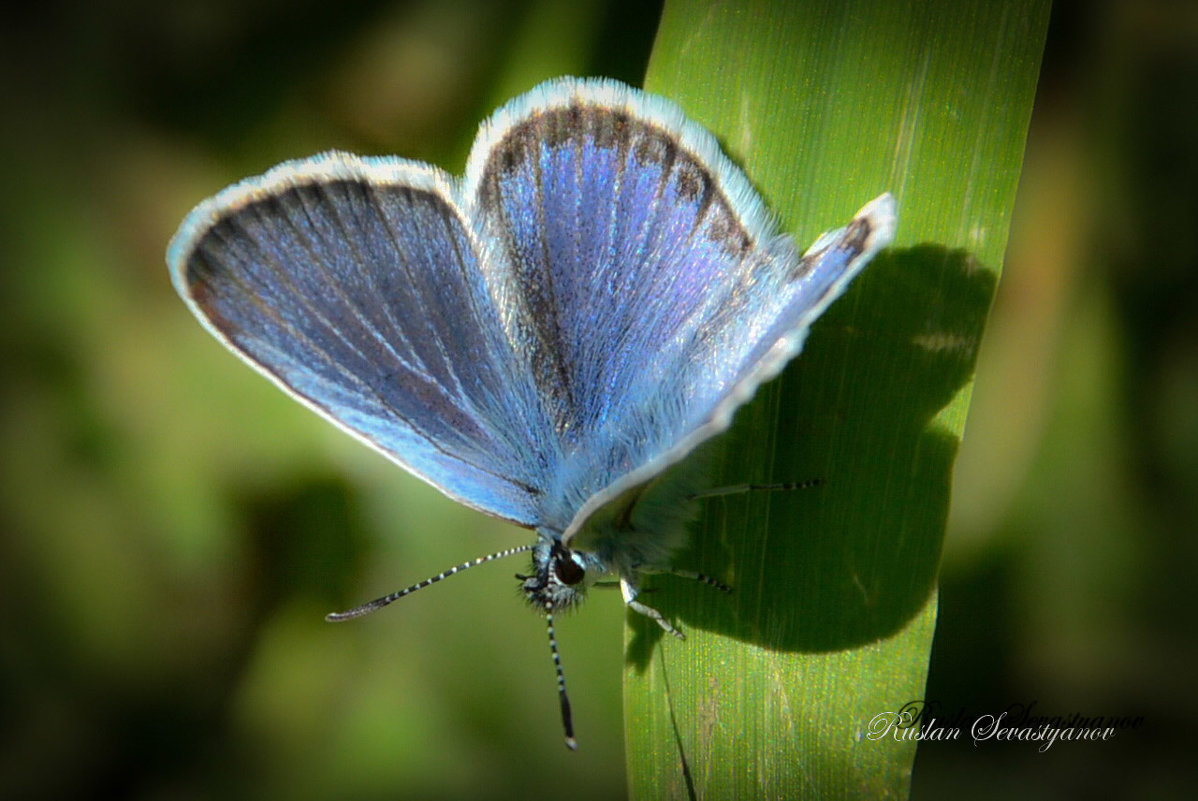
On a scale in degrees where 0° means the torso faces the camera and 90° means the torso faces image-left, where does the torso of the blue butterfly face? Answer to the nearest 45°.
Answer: approximately 45°
